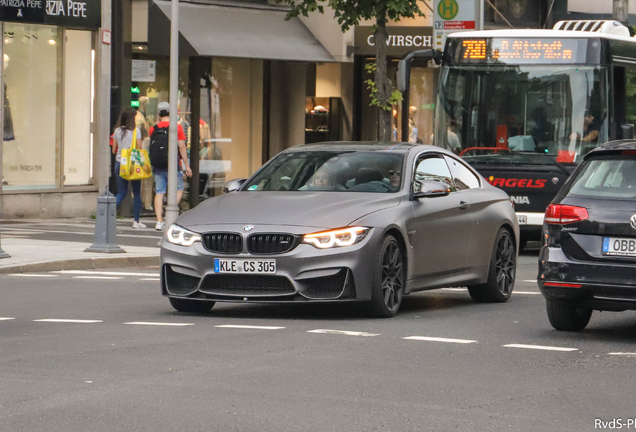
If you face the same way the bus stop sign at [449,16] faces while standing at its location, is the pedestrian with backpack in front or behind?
in front

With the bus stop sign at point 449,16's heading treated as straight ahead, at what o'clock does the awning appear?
The awning is roughly at 3 o'clock from the bus stop sign.

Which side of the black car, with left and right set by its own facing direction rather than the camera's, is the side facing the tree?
front

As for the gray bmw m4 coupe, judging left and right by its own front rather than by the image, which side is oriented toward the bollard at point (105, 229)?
right

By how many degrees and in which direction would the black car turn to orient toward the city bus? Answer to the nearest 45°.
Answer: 0° — it already faces it

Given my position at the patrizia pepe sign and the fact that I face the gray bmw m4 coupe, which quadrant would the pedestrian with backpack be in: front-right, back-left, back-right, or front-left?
front-left

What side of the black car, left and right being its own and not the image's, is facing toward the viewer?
back

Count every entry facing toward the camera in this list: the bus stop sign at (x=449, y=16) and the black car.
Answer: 1

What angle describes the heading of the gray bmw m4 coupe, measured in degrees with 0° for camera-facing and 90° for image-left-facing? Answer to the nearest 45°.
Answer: approximately 45°

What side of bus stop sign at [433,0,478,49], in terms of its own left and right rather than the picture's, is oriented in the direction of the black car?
front

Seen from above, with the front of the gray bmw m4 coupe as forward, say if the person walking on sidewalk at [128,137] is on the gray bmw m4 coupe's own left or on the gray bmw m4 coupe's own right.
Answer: on the gray bmw m4 coupe's own right

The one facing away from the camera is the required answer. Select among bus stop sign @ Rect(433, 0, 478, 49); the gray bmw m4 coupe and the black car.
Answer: the black car

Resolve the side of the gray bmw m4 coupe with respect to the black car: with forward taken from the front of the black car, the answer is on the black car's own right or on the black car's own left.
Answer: on the black car's own left

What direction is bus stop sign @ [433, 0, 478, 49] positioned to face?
toward the camera

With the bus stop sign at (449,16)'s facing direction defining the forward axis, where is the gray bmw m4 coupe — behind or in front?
in front

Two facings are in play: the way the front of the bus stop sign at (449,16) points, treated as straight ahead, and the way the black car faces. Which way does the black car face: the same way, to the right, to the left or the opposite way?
the opposite way
